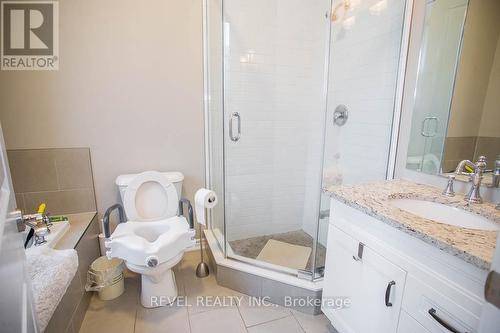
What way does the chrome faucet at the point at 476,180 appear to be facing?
to the viewer's left

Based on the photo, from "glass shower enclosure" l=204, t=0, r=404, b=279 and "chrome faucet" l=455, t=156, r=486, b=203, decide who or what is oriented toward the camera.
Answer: the glass shower enclosure

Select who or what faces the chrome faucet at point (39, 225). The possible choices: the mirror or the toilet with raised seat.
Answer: the mirror

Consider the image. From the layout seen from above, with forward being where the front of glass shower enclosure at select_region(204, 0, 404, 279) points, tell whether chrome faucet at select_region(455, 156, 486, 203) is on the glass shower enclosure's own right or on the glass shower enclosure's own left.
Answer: on the glass shower enclosure's own left

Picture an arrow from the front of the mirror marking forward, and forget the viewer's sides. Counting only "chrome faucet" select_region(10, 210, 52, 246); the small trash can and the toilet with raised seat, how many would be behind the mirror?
0

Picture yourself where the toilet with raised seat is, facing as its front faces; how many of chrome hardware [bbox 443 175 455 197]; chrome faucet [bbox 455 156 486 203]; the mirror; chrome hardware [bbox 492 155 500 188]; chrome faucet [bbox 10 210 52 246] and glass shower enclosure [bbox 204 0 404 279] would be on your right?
1

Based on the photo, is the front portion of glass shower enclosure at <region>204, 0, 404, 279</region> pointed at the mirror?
no

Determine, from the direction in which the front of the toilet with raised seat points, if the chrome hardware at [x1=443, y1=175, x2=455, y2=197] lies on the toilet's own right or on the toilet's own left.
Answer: on the toilet's own left

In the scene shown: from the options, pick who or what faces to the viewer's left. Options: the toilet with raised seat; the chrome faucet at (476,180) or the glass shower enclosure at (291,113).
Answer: the chrome faucet

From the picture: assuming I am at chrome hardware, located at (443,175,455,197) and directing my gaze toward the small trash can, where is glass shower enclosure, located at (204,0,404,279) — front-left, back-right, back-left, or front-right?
front-right

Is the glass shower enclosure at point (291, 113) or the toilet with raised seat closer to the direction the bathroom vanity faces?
the toilet with raised seat

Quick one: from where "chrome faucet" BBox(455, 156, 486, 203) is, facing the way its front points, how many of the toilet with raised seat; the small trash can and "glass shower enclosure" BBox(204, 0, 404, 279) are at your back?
0

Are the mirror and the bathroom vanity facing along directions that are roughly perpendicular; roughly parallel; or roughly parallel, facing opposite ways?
roughly parallel

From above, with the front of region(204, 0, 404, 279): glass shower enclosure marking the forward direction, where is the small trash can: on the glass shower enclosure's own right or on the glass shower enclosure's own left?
on the glass shower enclosure's own right

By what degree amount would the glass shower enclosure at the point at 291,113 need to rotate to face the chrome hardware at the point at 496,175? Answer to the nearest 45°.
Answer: approximately 45° to its left

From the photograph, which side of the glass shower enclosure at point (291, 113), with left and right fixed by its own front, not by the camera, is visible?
front

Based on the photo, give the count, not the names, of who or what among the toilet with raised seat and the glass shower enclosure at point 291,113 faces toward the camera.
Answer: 2

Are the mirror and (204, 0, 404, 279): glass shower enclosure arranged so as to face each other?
no

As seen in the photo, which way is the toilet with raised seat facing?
toward the camera

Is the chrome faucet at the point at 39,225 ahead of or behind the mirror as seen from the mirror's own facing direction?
ahead
